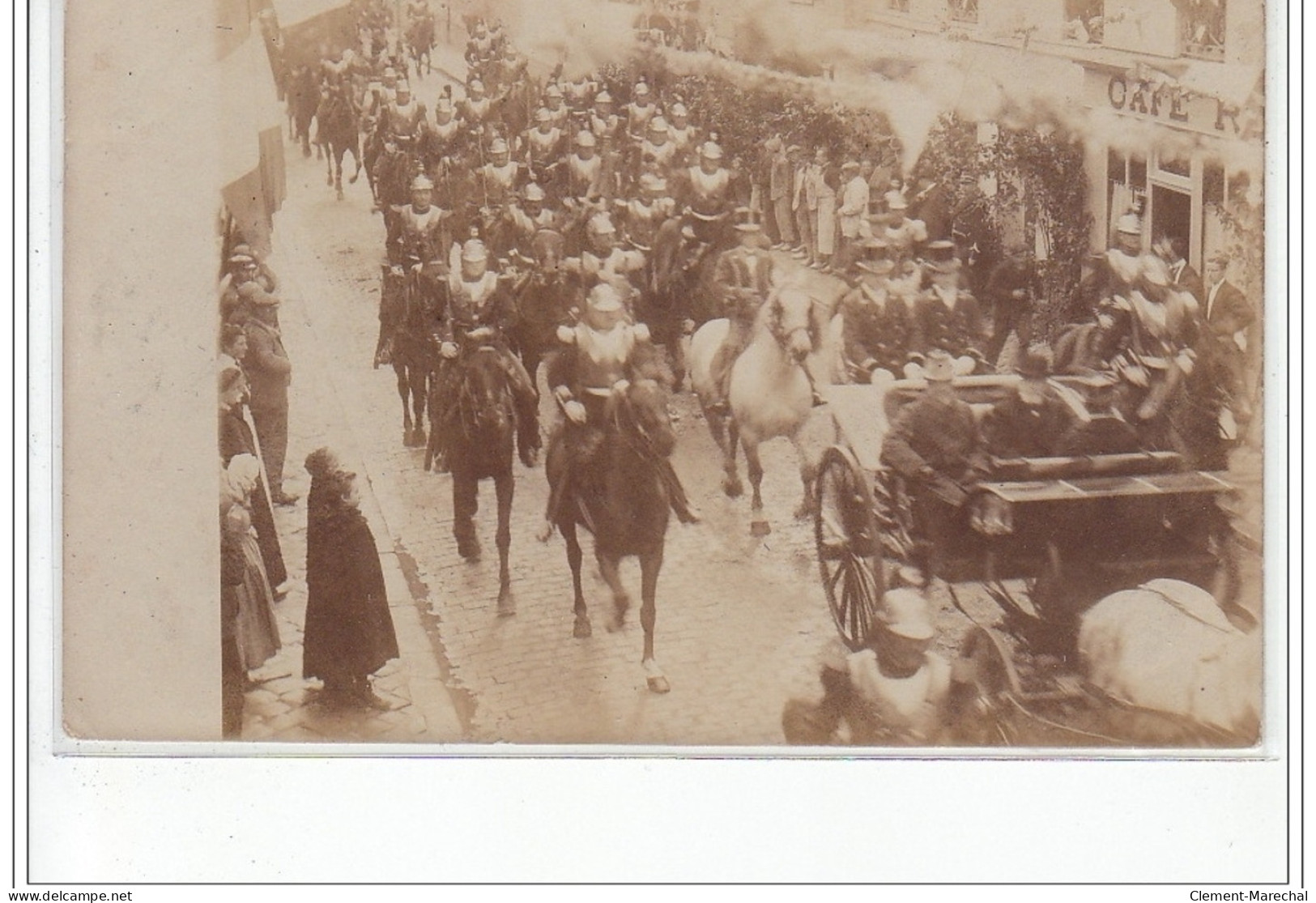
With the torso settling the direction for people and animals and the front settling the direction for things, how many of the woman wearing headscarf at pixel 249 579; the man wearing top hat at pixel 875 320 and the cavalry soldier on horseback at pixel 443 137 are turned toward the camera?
2

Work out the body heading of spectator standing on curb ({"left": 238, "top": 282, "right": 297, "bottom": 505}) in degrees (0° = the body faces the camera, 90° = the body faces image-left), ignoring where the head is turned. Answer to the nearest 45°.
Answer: approximately 270°

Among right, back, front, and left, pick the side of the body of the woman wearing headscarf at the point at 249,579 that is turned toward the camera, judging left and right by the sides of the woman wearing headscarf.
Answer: right

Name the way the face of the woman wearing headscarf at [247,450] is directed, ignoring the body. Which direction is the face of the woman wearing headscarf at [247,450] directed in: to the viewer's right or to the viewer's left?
to the viewer's right
